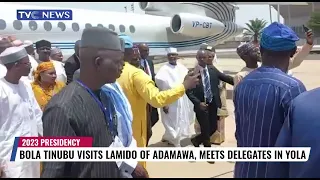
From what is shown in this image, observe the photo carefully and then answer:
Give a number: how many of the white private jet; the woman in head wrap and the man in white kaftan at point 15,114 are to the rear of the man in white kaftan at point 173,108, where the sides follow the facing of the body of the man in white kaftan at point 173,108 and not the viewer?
1

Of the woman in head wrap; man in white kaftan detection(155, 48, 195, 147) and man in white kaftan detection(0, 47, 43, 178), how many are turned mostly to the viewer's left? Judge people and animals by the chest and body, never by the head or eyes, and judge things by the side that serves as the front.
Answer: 0

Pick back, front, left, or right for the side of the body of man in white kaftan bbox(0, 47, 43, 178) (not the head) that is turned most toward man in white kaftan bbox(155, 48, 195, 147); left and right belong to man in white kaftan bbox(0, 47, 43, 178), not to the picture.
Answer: left

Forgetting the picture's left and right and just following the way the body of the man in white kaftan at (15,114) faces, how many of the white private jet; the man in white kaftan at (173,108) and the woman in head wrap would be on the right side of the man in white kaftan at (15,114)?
0

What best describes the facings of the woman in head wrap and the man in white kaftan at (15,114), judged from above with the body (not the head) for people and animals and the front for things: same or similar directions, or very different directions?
same or similar directions

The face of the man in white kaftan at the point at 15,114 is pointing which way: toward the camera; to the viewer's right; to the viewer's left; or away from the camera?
to the viewer's right

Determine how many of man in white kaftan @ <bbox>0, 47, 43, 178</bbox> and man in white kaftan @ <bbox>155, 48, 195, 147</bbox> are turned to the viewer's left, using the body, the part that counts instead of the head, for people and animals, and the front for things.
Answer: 0

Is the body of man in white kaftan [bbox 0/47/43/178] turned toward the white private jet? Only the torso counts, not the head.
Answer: no

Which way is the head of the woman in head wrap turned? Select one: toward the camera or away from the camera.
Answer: toward the camera

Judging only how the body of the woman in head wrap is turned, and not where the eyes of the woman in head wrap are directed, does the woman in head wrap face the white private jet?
no

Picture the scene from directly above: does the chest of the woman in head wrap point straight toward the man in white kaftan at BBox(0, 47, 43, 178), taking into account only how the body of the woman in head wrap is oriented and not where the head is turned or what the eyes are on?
no

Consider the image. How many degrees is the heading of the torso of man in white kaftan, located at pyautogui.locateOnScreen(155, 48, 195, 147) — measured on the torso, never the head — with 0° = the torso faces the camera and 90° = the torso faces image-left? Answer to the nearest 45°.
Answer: approximately 0°

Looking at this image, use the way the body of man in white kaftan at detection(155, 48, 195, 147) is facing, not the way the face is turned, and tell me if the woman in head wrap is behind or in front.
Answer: in front

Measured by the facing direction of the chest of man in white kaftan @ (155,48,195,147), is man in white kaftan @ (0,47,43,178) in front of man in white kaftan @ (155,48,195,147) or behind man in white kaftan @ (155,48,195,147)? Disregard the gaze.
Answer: in front

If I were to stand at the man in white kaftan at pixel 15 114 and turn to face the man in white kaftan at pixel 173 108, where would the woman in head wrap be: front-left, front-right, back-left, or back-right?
front-left

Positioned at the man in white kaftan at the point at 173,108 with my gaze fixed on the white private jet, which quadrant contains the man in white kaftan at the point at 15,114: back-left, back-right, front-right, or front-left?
back-left

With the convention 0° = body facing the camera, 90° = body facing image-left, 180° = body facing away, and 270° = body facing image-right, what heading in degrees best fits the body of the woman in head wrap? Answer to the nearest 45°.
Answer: approximately 315°

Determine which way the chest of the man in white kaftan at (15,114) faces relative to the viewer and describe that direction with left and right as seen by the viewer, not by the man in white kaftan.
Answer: facing the viewer and to the right of the viewer
